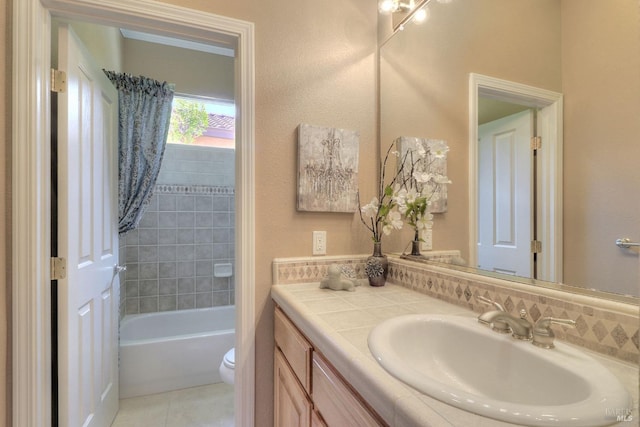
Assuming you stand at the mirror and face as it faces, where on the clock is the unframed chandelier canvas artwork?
The unframed chandelier canvas artwork is roughly at 2 o'clock from the mirror.

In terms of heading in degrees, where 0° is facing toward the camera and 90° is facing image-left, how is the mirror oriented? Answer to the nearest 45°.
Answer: approximately 45°

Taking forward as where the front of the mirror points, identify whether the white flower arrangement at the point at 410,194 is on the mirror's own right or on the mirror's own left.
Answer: on the mirror's own right

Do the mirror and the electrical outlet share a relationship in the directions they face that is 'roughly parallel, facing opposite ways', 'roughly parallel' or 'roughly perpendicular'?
roughly perpendicular

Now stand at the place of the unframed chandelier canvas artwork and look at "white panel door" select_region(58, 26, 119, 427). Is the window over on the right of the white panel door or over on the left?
right

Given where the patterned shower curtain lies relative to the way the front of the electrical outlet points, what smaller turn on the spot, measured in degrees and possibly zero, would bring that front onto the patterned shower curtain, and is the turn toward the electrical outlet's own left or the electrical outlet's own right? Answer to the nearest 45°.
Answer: approximately 135° to the electrical outlet's own right

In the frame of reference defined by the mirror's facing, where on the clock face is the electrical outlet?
The electrical outlet is roughly at 2 o'clock from the mirror.

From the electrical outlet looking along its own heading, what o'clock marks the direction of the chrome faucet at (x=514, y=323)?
The chrome faucet is roughly at 11 o'clock from the electrical outlet.

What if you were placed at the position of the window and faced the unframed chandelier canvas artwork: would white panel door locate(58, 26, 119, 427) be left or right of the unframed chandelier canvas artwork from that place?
right

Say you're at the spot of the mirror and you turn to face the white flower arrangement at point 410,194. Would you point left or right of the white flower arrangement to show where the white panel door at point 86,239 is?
left
